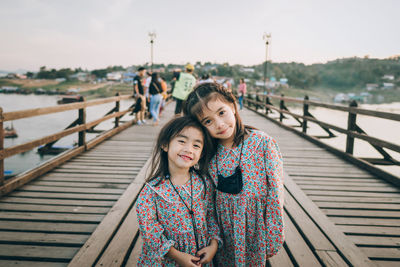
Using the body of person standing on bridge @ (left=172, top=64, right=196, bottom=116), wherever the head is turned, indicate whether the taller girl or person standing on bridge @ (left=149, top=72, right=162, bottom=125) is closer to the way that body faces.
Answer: the person standing on bridge
